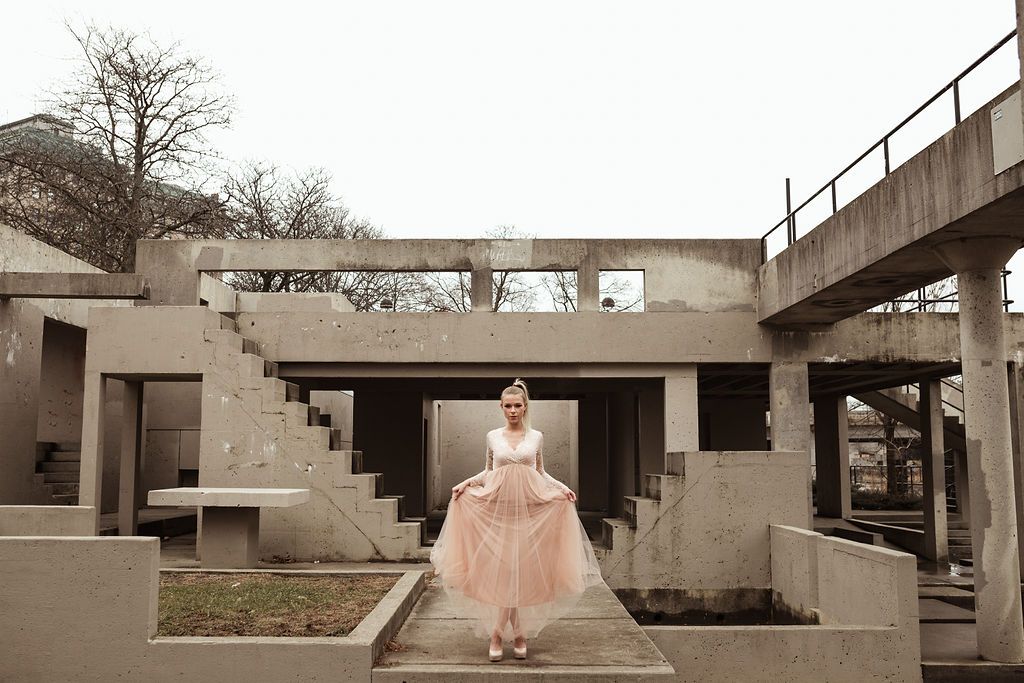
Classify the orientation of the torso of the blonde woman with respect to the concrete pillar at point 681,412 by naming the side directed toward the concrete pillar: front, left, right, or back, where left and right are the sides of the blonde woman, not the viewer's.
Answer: back

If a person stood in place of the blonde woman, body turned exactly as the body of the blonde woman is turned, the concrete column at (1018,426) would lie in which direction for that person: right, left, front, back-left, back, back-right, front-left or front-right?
back-left

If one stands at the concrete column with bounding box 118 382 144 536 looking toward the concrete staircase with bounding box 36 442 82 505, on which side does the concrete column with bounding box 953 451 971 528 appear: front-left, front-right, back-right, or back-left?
back-right

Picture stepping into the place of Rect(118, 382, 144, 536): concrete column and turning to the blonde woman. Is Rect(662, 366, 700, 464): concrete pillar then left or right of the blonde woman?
left

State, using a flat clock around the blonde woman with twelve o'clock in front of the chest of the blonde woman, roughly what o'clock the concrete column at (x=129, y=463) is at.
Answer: The concrete column is roughly at 5 o'clock from the blonde woman.

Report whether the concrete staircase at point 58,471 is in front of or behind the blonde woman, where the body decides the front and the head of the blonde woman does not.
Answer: behind

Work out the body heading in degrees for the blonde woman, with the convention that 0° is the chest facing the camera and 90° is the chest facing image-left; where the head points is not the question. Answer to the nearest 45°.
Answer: approximately 0°

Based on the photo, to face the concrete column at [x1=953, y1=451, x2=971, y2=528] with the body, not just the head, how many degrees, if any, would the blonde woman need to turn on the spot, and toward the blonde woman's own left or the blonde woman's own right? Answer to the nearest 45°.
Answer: approximately 135° to the blonde woman's own left

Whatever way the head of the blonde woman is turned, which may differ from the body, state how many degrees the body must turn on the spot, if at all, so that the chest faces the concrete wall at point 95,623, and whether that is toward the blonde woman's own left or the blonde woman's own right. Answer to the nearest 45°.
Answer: approximately 90° to the blonde woman's own right

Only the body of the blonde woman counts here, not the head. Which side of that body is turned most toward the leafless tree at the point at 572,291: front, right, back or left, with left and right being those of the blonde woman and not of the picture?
back

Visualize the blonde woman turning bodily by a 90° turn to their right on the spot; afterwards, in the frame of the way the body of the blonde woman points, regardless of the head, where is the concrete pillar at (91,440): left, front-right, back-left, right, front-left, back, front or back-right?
front-right
